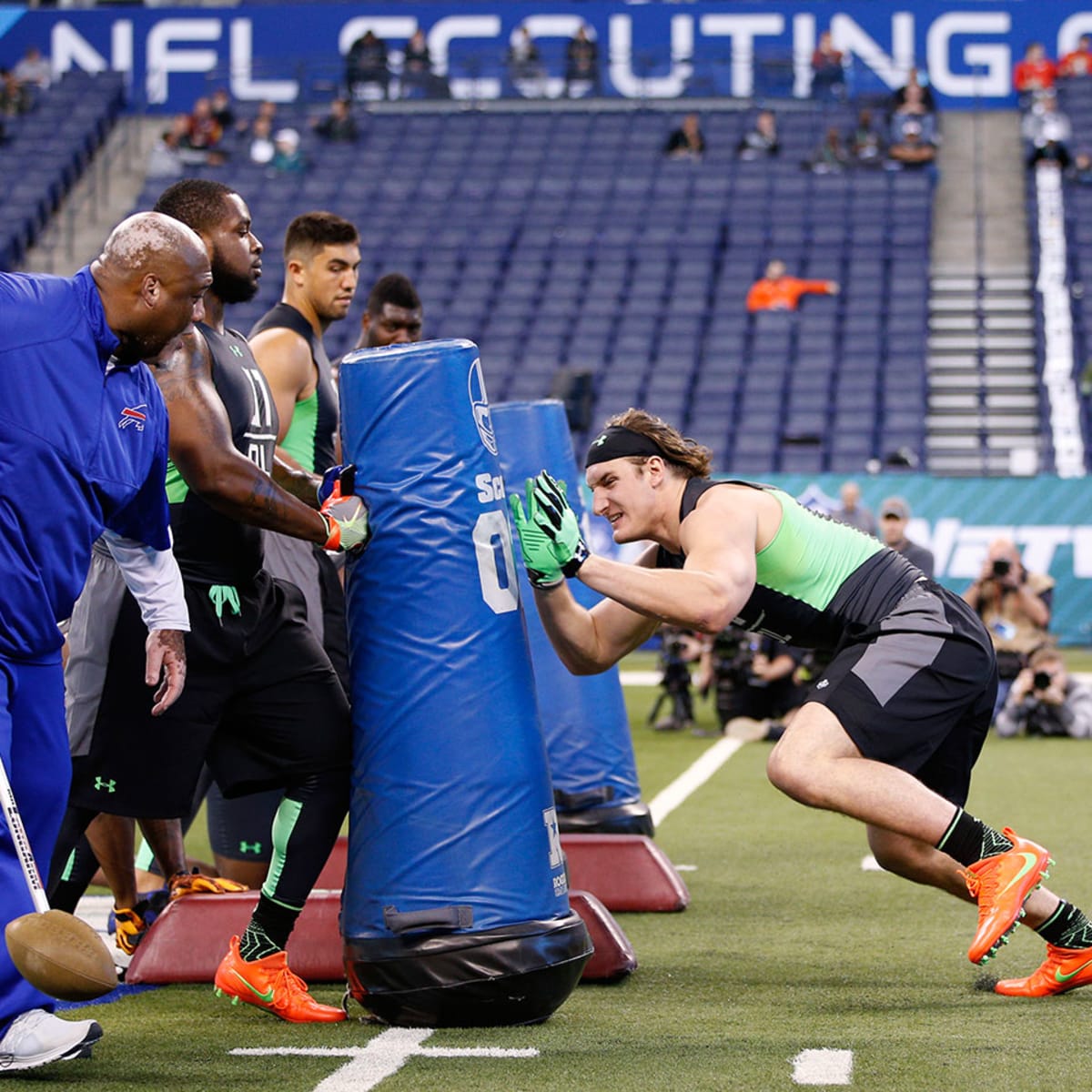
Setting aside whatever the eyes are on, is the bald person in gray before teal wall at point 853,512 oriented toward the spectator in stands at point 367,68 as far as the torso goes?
no

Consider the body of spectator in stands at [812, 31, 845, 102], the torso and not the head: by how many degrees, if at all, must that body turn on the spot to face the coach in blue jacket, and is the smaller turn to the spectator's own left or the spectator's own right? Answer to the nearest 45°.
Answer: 0° — they already face them

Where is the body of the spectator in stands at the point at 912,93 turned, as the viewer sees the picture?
toward the camera

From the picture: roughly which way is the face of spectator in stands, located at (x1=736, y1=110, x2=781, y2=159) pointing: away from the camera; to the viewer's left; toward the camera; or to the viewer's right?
toward the camera

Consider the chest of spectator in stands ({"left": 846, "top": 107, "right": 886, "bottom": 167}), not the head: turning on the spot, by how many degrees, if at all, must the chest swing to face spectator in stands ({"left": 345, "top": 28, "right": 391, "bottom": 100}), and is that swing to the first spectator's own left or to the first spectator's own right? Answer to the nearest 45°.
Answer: approximately 90° to the first spectator's own right

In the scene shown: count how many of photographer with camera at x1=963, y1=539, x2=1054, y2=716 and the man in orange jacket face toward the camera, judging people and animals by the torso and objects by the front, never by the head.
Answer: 2

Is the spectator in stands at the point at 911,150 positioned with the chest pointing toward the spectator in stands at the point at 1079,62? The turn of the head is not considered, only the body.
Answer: no

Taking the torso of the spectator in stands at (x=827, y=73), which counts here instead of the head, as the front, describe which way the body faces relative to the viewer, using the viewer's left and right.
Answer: facing the viewer

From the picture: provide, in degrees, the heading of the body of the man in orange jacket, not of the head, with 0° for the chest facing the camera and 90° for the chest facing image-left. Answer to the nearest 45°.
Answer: approximately 0°

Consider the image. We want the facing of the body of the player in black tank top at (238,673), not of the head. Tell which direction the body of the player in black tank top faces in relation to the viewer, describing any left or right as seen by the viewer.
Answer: facing the viewer and to the right of the viewer

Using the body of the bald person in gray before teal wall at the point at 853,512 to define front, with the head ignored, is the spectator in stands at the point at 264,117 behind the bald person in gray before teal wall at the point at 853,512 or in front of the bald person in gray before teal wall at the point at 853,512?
behind

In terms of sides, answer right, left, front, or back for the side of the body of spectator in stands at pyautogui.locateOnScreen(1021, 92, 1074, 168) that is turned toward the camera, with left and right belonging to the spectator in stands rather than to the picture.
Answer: front

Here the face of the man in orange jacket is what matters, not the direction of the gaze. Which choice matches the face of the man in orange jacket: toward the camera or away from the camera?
toward the camera

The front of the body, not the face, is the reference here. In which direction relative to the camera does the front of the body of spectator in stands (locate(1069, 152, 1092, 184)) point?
toward the camera

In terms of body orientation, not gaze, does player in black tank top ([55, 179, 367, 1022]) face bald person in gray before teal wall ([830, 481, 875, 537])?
no

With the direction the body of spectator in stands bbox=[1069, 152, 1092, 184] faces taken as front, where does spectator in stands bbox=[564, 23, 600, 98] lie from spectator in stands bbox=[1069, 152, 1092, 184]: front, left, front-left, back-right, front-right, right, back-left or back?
right

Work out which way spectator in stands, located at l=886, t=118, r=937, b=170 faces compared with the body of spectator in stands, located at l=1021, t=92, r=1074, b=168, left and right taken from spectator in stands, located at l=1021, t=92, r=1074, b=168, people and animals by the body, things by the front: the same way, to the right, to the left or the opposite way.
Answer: the same way

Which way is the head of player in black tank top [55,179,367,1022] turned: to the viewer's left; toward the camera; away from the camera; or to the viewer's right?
to the viewer's right

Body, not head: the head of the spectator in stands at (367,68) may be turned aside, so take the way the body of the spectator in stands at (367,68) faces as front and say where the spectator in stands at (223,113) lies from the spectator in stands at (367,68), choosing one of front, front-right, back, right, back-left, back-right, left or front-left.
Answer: right

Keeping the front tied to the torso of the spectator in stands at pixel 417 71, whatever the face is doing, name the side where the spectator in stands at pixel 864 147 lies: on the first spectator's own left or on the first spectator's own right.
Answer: on the first spectator's own left

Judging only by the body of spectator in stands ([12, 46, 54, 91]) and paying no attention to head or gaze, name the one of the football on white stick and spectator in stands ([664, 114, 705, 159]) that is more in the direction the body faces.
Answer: the football on white stick

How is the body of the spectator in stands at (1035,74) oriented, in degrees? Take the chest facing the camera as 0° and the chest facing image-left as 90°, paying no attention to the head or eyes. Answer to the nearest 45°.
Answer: approximately 0°
